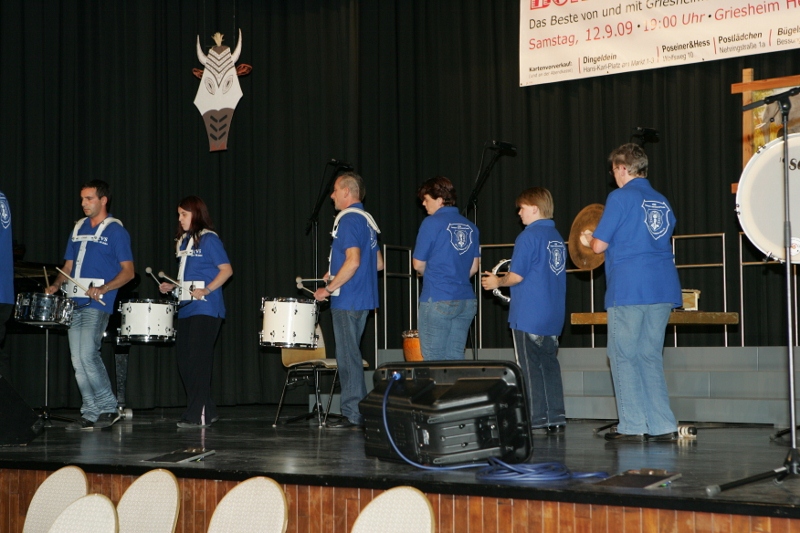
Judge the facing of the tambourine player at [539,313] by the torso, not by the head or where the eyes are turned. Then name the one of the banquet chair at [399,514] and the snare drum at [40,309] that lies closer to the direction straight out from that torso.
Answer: the snare drum

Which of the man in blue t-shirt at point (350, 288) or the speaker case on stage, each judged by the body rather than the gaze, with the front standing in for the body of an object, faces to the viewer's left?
the man in blue t-shirt

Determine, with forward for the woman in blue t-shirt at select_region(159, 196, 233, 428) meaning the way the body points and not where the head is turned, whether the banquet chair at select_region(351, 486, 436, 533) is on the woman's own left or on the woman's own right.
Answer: on the woman's own left

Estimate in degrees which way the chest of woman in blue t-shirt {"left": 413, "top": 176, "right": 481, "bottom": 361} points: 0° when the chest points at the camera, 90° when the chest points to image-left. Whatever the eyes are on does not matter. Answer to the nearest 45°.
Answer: approximately 135°

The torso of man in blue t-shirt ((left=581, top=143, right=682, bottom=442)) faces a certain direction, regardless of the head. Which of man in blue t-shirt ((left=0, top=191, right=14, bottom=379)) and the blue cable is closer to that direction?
the man in blue t-shirt

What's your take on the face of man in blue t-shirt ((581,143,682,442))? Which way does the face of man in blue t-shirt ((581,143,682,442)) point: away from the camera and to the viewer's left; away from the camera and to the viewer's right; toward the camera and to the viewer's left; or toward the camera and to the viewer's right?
away from the camera and to the viewer's left

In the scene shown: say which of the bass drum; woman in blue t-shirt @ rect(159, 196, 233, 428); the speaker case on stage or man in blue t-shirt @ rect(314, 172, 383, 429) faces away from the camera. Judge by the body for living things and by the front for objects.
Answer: the speaker case on stage

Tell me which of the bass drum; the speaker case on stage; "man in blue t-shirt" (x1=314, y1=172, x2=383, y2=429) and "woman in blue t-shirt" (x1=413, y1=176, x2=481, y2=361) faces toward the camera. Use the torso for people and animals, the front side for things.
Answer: the bass drum

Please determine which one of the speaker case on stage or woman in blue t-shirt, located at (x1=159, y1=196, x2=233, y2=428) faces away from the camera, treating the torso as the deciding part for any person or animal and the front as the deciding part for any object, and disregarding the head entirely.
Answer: the speaker case on stage

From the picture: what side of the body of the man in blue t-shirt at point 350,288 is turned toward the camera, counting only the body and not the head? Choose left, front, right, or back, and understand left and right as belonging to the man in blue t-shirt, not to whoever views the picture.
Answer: left

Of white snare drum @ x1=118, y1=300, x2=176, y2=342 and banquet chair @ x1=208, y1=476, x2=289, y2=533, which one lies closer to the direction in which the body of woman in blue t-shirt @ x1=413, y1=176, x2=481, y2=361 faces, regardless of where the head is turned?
the white snare drum

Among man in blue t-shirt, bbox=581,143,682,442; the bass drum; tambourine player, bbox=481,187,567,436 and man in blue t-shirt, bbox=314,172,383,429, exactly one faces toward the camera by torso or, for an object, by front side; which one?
the bass drum
